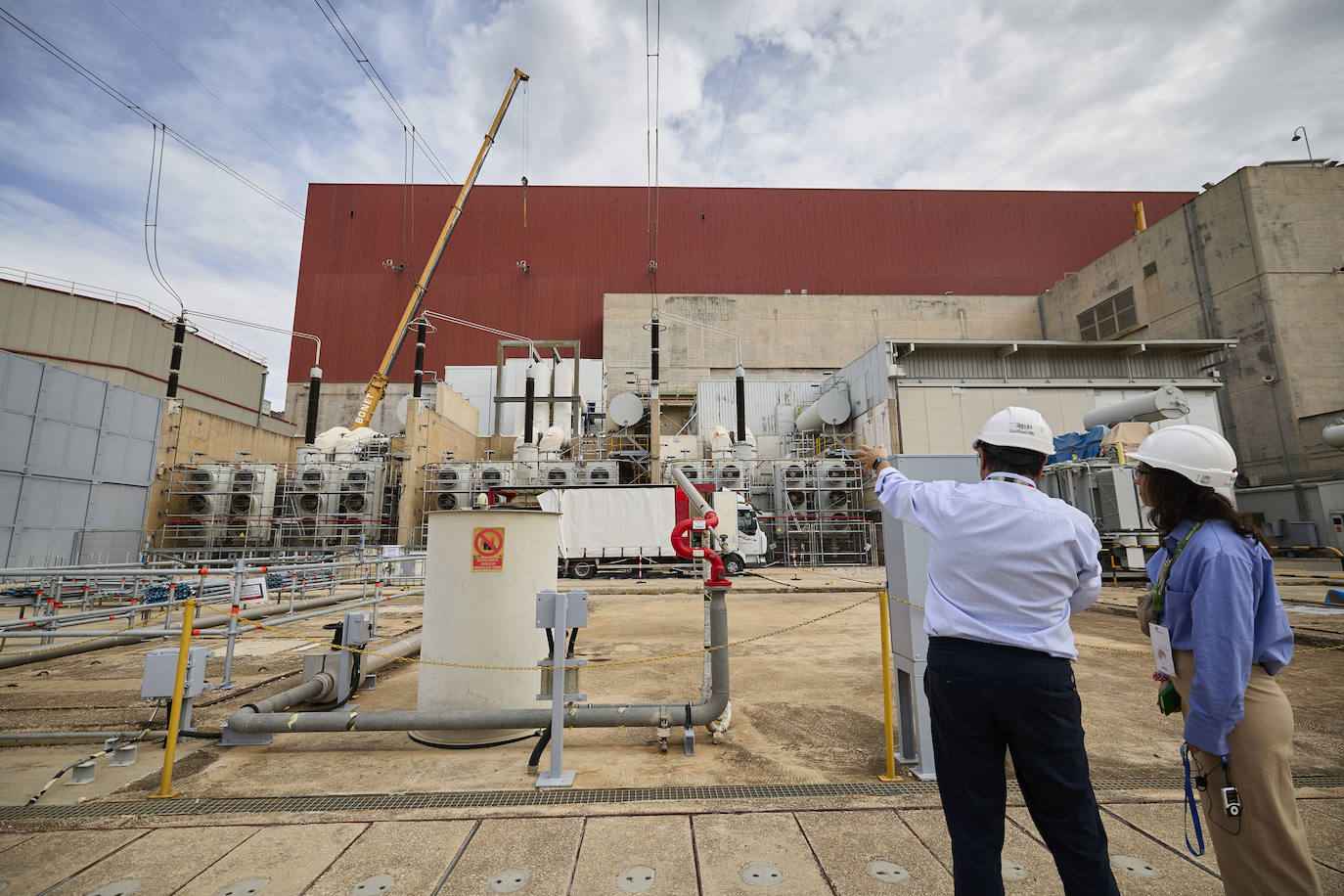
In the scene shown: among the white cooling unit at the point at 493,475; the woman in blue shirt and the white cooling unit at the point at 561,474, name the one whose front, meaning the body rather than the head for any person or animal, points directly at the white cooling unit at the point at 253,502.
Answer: the woman in blue shirt

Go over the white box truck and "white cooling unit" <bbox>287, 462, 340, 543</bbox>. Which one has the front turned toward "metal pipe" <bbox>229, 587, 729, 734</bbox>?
the white cooling unit

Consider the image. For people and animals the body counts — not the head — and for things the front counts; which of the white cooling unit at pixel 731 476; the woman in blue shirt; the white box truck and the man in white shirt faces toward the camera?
the white cooling unit

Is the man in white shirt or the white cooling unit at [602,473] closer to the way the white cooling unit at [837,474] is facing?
the man in white shirt

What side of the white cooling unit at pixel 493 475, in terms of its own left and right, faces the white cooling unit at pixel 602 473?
left

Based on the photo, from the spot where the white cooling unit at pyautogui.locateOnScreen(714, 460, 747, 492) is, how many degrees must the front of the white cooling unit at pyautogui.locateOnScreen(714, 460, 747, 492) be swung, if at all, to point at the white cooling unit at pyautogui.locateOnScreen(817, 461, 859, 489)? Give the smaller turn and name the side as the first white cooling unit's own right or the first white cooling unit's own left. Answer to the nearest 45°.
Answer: approximately 90° to the first white cooling unit's own left

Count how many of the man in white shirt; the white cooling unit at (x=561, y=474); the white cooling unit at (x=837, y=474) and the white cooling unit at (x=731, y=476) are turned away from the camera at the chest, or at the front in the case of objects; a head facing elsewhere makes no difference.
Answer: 1

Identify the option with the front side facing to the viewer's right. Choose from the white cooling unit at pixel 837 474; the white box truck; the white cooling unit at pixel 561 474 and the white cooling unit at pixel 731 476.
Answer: the white box truck

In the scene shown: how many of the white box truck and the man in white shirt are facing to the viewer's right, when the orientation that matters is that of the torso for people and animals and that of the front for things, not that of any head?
1

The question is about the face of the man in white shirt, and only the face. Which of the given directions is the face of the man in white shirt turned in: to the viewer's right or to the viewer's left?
to the viewer's left

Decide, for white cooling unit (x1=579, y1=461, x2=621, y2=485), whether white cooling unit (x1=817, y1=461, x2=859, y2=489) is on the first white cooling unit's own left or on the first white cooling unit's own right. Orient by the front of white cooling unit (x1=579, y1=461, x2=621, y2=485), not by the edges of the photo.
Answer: on the first white cooling unit's own left

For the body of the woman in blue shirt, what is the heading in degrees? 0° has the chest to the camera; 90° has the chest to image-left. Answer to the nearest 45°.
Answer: approximately 90°

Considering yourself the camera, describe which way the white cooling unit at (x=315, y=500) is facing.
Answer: facing the viewer

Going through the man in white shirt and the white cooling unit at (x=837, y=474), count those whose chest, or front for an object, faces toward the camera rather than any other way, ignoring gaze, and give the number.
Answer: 1

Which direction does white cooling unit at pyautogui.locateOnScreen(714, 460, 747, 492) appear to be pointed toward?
toward the camera

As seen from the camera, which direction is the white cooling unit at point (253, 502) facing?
toward the camera

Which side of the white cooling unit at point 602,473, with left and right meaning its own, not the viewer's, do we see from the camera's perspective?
front

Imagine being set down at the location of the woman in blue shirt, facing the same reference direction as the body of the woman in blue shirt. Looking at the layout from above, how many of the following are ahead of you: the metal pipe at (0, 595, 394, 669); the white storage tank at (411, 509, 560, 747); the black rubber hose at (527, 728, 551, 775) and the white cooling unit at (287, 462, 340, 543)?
4

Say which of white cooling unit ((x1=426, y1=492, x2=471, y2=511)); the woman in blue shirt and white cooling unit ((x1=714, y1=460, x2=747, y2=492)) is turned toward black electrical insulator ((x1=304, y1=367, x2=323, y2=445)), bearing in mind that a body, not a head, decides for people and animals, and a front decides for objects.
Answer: the woman in blue shirt

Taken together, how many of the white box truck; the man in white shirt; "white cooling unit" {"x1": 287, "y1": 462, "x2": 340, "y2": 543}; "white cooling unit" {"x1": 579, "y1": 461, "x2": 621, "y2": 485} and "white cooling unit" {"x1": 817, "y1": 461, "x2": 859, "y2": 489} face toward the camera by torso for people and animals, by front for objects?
3

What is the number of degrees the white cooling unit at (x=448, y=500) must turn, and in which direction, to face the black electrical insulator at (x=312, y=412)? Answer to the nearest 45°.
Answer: approximately 135° to its right

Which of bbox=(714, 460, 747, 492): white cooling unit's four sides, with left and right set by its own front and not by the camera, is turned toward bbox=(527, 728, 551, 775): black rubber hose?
front
